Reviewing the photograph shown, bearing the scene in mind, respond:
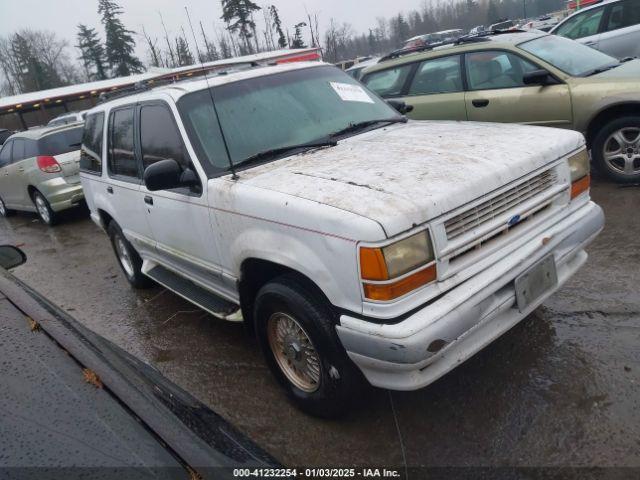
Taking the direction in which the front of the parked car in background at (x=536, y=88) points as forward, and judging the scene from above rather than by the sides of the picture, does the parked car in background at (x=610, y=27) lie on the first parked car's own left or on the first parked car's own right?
on the first parked car's own left

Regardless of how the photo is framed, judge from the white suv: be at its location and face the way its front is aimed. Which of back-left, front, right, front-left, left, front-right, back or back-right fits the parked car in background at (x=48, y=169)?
back

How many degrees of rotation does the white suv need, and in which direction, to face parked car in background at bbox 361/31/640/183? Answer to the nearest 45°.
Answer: approximately 90° to its left

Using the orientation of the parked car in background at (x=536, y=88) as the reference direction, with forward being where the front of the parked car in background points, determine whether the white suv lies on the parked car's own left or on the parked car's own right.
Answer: on the parked car's own right

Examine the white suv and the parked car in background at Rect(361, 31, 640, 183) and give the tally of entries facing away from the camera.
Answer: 0

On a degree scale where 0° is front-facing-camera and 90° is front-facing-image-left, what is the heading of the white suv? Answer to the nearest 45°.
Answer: approximately 315°

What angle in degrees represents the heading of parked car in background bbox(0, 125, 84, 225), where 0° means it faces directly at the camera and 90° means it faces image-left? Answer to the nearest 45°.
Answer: approximately 135°
